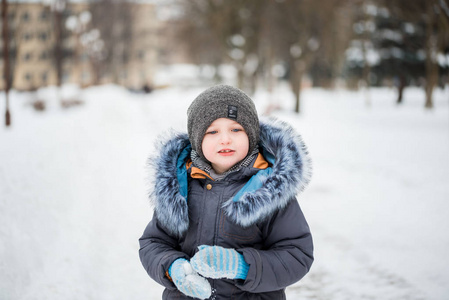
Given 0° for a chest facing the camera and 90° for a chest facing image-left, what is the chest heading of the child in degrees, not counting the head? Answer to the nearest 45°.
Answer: approximately 0°

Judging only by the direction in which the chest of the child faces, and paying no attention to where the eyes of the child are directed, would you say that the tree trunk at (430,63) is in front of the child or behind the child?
behind
